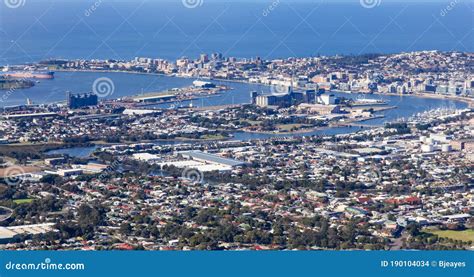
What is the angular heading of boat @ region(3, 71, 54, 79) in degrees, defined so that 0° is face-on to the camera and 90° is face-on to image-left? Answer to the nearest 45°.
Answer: approximately 90°
